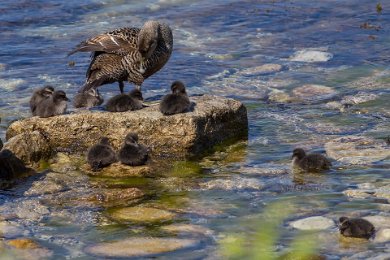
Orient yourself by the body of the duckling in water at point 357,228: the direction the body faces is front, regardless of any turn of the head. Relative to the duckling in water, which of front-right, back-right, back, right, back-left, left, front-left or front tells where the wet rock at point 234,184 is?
front-right

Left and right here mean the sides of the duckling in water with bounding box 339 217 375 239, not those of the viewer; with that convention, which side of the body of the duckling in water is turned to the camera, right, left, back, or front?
left

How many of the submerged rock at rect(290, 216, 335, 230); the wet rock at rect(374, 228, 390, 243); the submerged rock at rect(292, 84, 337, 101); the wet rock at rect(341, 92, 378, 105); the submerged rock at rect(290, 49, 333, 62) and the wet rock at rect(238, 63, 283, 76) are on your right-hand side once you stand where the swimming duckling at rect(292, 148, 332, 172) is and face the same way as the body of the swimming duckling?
4

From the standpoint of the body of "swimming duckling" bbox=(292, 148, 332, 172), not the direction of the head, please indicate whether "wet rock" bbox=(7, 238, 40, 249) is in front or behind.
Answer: in front

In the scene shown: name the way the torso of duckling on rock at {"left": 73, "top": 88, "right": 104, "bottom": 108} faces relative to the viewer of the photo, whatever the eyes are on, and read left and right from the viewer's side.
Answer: facing to the right of the viewer

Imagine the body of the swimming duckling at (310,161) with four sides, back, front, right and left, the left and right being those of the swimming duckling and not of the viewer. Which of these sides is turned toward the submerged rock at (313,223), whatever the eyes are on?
left

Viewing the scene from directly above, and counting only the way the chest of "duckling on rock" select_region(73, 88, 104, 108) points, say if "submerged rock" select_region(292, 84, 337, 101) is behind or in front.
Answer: in front

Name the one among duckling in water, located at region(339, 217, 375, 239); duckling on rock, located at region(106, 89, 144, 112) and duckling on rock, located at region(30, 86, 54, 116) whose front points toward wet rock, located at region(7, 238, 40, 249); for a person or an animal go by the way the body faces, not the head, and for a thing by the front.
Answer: the duckling in water
